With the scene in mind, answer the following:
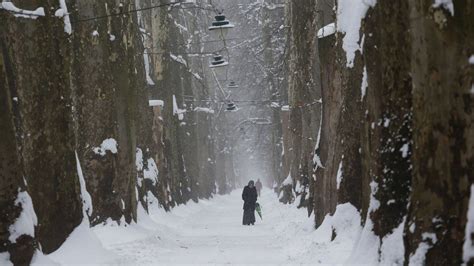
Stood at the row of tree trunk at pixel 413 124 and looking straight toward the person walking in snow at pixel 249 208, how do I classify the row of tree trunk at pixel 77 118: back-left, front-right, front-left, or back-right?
front-left

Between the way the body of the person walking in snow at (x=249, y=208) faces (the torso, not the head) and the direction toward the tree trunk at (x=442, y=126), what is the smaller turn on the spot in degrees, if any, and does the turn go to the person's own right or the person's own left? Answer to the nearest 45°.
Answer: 0° — they already face it
